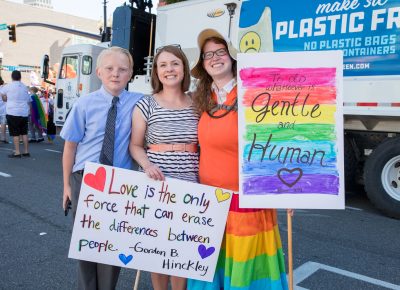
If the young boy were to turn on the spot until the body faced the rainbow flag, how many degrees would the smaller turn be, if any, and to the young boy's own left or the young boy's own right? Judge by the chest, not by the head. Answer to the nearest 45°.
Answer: approximately 180°

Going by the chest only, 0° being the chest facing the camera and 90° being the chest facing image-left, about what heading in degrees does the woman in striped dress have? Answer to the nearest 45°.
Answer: approximately 0°

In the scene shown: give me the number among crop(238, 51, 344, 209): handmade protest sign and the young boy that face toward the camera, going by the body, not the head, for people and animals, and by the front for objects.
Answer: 2

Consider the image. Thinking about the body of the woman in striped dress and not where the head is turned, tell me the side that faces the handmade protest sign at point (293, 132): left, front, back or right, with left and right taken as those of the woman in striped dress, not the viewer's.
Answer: left

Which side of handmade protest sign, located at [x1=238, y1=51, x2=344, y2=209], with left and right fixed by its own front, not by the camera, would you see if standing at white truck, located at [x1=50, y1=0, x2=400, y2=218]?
back
